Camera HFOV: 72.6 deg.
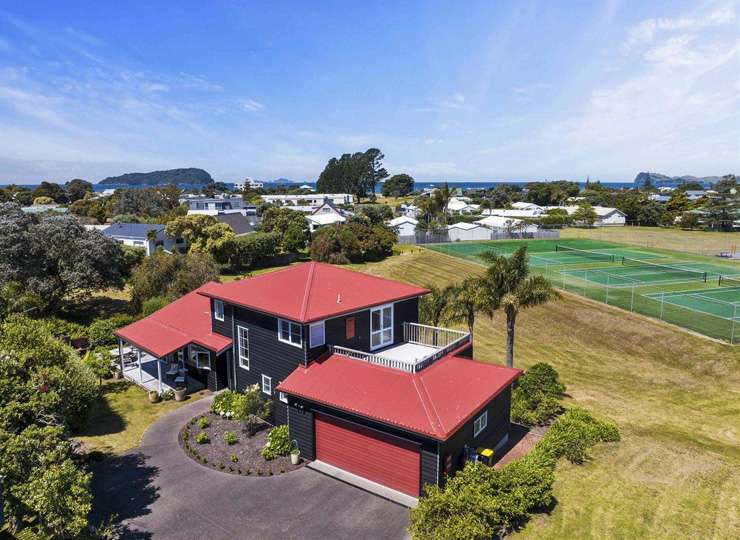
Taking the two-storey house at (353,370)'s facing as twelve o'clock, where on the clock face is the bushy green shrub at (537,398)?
The bushy green shrub is roughly at 7 o'clock from the two-storey house.

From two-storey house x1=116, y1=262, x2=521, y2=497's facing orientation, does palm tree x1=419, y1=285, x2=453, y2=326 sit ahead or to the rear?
to the rear

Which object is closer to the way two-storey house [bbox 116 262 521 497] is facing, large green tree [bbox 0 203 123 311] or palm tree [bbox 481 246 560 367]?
the large green tree

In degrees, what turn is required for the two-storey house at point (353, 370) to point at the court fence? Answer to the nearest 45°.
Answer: approximately 180°

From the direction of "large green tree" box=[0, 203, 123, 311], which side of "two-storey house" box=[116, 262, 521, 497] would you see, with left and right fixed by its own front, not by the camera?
right

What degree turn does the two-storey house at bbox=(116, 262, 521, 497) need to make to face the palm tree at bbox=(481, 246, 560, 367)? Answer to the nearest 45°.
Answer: approximately 180°

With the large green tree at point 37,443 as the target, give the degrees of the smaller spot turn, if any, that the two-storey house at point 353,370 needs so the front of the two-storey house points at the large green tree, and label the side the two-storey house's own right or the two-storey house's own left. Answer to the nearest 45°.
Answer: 0° — it already faces it

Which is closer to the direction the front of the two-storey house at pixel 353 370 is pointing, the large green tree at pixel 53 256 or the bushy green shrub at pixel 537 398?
the large green tree

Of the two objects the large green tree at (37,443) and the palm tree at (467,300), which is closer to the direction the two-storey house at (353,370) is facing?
the large green tree

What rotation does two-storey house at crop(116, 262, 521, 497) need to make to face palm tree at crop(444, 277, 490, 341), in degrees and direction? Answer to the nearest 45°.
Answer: approximately 180°

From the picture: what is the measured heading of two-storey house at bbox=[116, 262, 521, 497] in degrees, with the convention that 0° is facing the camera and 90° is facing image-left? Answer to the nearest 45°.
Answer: approximately 45°

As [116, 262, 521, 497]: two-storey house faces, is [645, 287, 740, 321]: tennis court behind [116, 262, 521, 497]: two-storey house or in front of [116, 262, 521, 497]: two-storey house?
behind
